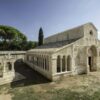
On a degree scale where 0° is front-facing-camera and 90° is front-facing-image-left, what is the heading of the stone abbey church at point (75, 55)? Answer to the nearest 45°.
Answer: approximately 315°
